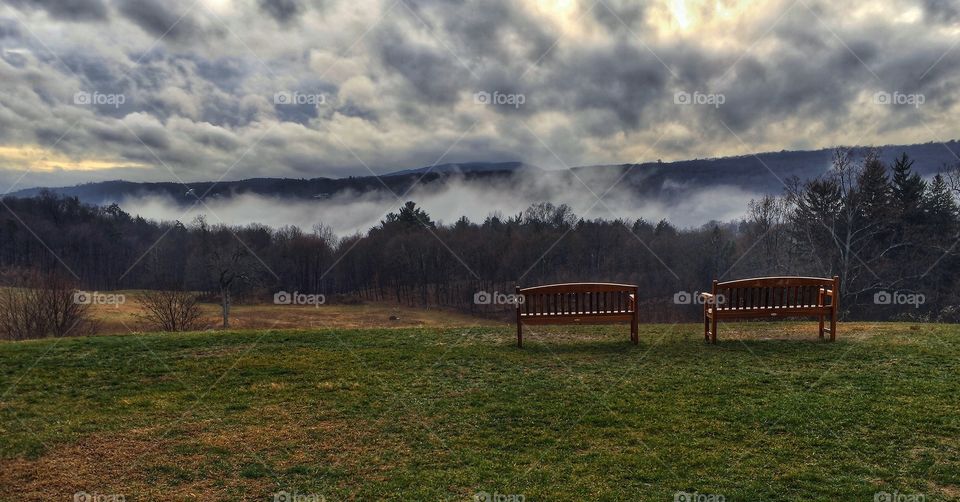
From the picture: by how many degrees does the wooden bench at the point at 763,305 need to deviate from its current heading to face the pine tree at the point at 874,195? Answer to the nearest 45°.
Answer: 0° — it already faces it

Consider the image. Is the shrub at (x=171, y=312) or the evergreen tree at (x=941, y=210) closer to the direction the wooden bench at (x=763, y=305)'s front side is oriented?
the evergreen tree

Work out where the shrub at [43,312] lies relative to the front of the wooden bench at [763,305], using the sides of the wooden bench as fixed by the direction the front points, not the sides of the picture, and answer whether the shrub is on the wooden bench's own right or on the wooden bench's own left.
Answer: on the wooden bench's own left

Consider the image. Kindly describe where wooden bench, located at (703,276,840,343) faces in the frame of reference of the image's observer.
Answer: facing away from the viewer

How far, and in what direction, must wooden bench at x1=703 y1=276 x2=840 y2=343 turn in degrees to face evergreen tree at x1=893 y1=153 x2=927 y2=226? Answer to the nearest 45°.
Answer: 0° — it already faces it
